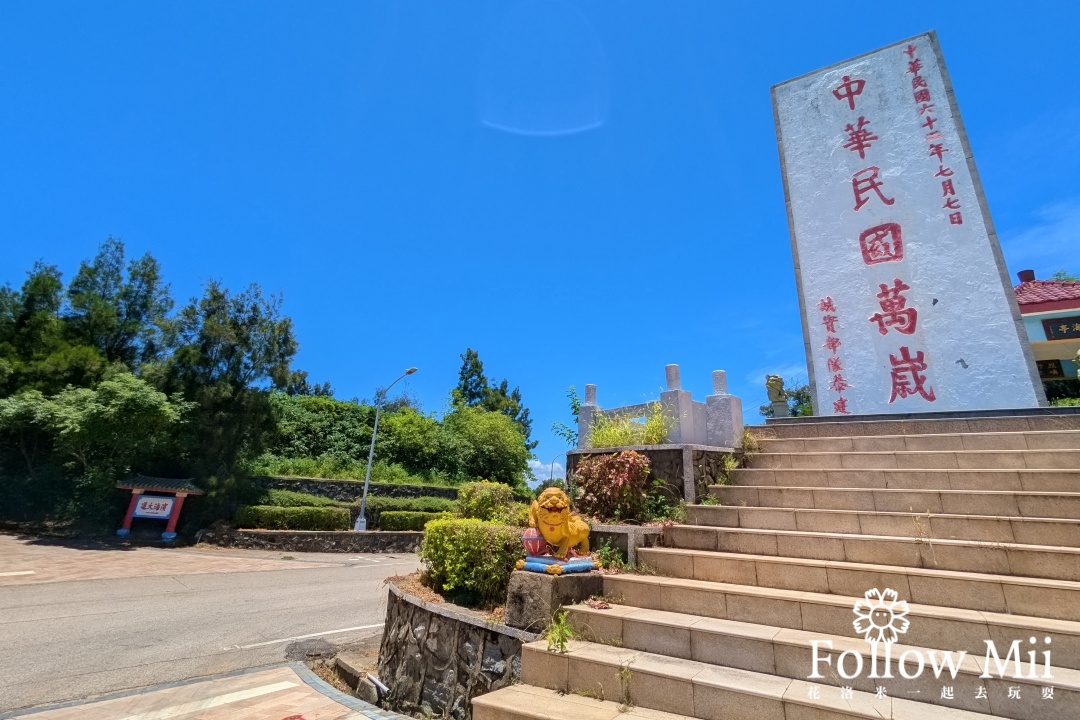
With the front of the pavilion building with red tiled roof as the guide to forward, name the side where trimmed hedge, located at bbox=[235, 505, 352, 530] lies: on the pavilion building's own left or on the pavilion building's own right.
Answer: on the pavilion building's own right

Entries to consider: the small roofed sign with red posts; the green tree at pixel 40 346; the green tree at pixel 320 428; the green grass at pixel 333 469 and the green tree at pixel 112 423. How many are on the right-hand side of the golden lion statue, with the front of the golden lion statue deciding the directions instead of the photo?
5

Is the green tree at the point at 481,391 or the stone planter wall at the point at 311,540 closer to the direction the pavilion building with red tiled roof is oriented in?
the stone planter wall

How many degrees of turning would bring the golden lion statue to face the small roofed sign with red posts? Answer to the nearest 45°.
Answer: approximately 90° to its right

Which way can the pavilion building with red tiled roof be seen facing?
toward the camera

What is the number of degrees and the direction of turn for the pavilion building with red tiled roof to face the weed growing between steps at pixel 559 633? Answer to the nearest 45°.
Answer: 0° — it already faces it

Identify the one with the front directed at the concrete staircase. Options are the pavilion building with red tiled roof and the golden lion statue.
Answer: the pavilion building with red tiled roof

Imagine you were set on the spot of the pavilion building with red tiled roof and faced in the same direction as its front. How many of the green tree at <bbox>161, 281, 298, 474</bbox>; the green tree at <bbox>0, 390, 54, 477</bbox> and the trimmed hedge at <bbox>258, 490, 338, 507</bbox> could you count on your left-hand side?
0

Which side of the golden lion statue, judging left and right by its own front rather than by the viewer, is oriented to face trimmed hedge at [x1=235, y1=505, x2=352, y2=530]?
right

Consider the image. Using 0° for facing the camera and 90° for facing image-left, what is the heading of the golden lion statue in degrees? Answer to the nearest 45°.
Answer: approximately 45°

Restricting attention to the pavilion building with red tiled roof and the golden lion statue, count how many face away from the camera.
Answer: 0

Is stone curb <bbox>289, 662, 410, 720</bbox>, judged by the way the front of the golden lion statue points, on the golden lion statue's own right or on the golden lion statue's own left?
on the golden lion statue's own right

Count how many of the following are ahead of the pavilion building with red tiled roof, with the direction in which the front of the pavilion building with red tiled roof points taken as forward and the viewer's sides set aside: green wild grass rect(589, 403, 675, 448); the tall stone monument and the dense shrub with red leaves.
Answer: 3

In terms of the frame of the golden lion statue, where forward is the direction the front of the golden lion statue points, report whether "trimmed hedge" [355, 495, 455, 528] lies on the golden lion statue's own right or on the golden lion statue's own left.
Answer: on the golden lion statue's own right

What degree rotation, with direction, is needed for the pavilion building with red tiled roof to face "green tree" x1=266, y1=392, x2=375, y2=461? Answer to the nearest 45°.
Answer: approximately 45° to its right

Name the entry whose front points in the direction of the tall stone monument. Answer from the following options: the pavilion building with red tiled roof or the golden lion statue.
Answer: the pavilion building with red tiled roof

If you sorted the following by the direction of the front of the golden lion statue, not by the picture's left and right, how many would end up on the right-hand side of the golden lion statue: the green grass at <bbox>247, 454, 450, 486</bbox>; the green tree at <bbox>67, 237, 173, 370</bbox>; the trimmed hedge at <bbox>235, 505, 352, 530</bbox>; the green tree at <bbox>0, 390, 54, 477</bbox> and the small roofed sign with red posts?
5

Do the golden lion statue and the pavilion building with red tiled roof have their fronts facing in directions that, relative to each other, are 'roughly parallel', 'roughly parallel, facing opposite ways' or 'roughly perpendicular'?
roughly parallel

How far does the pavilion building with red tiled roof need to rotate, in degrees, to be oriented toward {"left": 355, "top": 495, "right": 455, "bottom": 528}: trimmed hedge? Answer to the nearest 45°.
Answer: approximately 45° to its right

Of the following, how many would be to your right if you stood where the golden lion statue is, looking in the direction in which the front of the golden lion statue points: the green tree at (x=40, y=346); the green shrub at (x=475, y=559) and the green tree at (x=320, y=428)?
3
